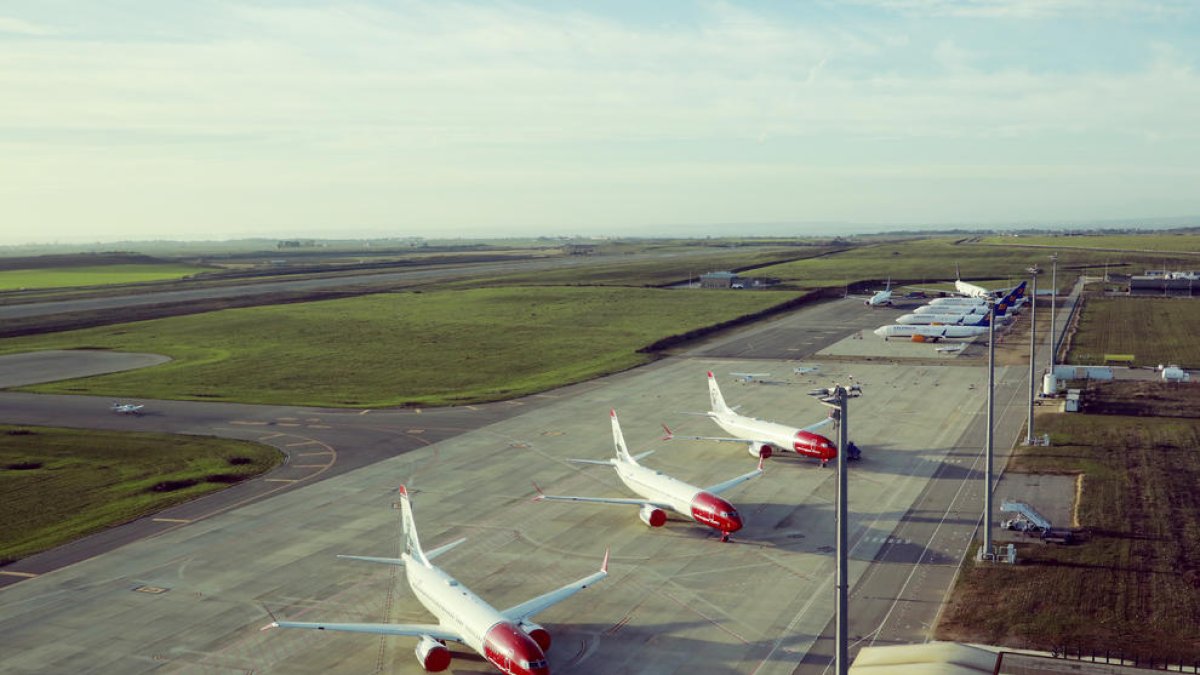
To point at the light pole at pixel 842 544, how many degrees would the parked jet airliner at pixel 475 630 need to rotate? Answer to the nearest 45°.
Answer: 0° — it already faces it
